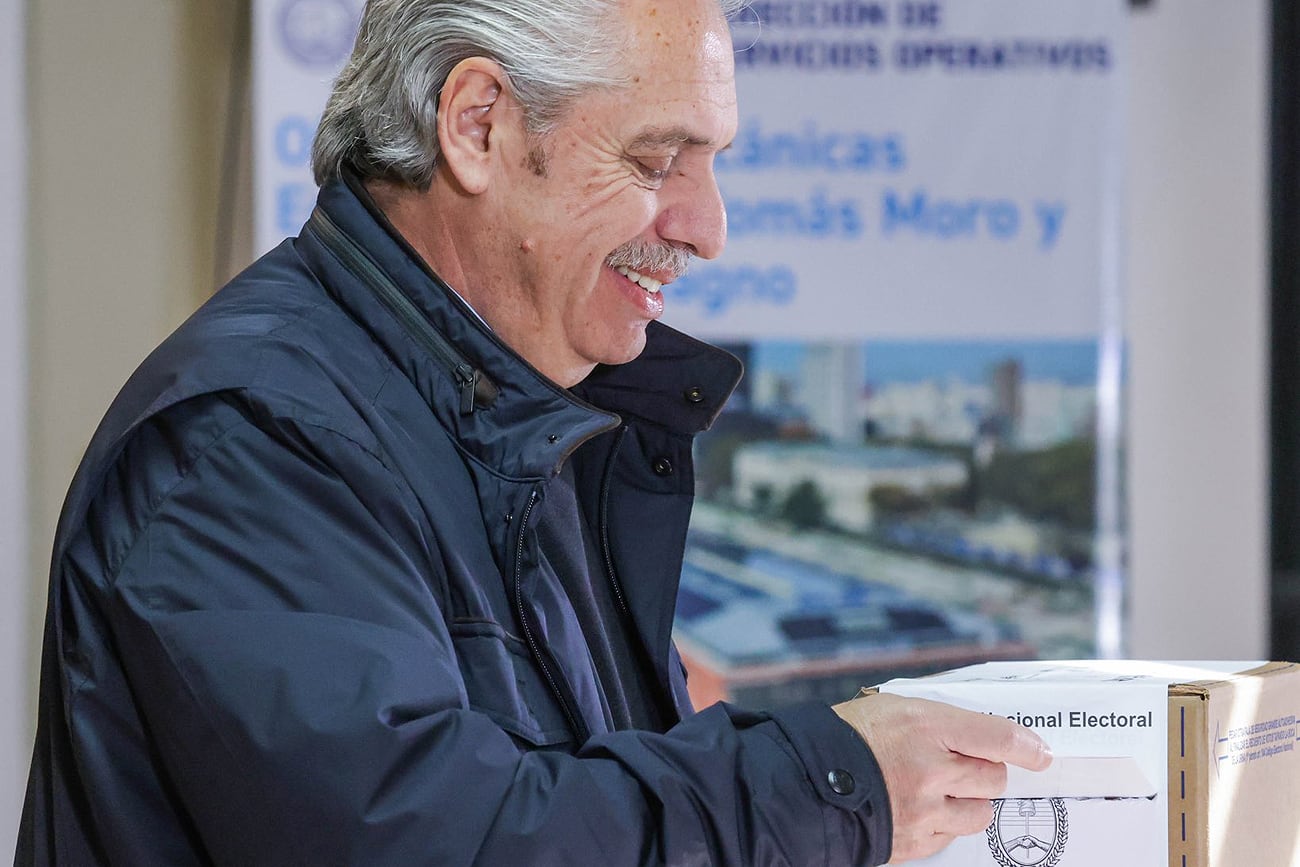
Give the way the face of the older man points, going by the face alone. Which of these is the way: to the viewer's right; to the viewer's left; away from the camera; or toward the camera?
to the viewer's right

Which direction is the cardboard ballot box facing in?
toward the camera
